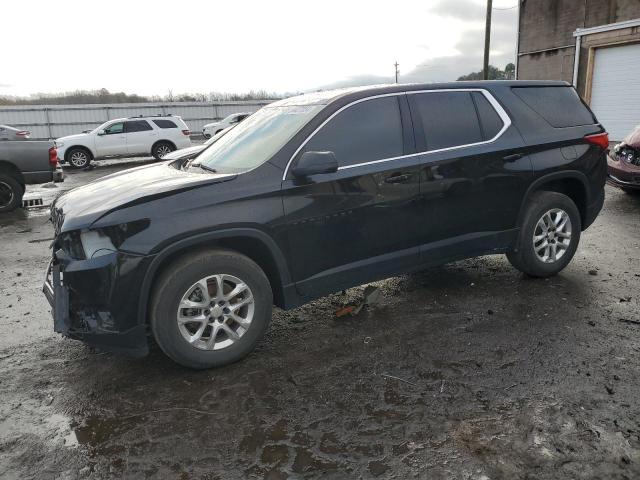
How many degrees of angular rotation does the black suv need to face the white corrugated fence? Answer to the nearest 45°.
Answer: approximately 90° to its right

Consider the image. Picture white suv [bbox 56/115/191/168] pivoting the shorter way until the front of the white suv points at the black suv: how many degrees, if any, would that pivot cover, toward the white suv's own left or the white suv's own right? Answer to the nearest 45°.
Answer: approximately 90° to the white suv's own left

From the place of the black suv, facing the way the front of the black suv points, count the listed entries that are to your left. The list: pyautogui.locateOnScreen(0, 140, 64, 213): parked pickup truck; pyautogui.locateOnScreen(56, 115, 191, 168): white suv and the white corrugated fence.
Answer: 0

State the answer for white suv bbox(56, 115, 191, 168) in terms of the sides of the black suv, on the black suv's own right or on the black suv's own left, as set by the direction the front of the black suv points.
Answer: on the black suv's own right

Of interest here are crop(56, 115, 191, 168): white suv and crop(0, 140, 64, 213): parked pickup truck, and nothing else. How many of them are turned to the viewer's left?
2

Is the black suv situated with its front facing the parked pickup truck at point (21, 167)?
no

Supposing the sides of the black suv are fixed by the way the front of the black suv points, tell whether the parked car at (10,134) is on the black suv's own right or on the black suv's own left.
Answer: on the black suv's own right

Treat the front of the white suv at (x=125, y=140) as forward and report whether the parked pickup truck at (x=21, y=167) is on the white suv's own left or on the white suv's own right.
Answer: on the white suv's own left

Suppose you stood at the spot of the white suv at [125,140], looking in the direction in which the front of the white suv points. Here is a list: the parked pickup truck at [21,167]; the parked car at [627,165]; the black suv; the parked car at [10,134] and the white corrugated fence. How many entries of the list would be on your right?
1

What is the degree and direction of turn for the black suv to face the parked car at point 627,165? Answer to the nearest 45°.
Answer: approximately 180°

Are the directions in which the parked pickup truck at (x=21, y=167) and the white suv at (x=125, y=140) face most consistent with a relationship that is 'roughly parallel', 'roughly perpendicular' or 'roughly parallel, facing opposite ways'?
roughly parallel

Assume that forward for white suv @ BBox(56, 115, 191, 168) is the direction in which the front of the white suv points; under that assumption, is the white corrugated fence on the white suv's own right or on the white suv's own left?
on the white suv's own right

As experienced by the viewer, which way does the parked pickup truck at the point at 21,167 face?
facing to the left of the viewer

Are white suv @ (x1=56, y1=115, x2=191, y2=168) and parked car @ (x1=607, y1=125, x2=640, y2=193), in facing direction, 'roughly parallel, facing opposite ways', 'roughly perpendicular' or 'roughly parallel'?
roughly parallel

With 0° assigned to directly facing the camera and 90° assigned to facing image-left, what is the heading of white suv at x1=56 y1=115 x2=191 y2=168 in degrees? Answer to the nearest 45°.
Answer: approximately 90°

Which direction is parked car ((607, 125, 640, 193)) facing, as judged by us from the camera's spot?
facing the viewer and to the left of the viewer

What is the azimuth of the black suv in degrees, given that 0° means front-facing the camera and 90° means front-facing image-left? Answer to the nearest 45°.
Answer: approximately 45°
